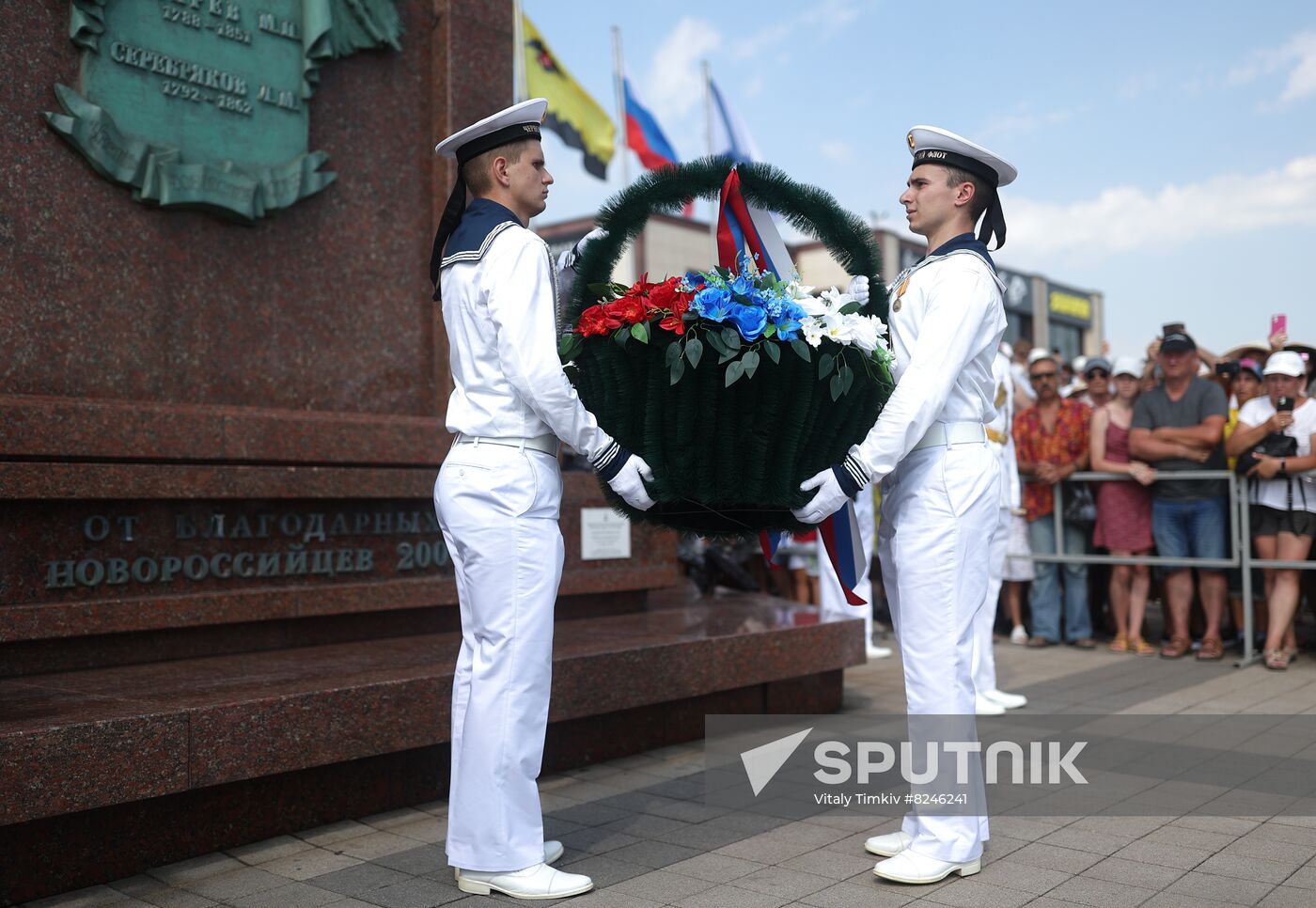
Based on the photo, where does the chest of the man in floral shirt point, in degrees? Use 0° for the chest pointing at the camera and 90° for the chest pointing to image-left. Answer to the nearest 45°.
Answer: approximately 0°

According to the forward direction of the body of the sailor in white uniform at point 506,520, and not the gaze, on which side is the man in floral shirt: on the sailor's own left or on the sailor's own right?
on the sailor's own left

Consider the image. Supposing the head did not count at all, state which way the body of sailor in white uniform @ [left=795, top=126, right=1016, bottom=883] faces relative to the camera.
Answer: to the viewer's left

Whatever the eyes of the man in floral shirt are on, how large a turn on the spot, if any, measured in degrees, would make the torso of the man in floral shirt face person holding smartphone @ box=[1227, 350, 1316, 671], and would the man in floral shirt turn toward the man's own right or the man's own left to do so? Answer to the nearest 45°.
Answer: approximately 45° to the man's own left

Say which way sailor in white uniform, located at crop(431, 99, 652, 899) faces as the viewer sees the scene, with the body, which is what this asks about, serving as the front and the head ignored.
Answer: to the viewer's right

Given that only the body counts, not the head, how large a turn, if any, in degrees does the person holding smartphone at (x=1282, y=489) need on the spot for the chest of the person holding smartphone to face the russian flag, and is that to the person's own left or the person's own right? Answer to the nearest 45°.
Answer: approximately 135° to the person's own right

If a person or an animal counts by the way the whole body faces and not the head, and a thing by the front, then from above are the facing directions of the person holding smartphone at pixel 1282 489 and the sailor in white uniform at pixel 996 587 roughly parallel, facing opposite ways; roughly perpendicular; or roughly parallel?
roughly perpendicular

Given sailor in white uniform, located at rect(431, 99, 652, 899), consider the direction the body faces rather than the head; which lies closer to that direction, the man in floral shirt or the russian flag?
the man in floral shirt

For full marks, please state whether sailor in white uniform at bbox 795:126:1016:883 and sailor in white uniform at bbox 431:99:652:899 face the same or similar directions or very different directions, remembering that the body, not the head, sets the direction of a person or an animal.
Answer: very different directions
